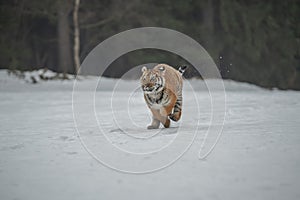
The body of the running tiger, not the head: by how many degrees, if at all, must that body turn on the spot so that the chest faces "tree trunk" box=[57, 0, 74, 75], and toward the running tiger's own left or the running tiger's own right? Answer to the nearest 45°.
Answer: approximately 135° to the running tiger's own right

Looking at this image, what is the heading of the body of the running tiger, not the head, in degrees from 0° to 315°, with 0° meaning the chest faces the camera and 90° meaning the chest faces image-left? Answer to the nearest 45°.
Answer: approximately 45°
